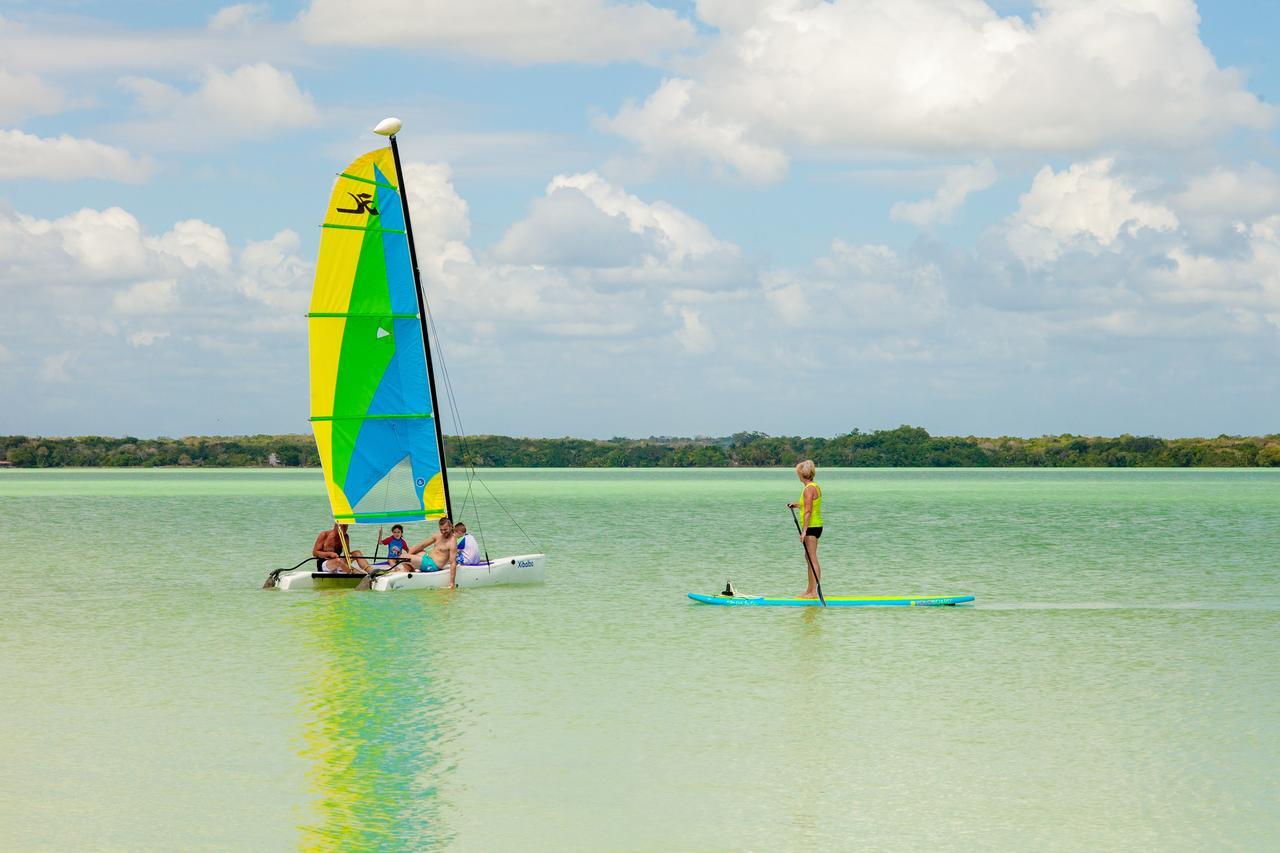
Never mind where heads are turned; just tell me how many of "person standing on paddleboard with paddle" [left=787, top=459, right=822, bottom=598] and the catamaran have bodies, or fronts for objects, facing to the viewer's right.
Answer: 1

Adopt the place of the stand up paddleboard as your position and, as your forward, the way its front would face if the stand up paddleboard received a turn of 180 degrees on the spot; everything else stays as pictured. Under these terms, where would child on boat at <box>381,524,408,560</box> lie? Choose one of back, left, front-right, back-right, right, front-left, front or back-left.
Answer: back

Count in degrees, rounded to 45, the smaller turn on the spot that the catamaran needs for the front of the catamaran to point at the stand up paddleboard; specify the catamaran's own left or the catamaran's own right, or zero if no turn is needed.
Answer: approximately 45° to the catamaran's own right

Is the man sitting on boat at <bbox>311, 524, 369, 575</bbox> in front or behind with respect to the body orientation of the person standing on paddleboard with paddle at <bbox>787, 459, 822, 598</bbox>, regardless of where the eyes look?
in front

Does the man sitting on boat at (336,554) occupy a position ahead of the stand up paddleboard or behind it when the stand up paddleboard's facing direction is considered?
ahead

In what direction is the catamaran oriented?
to the viewer's right

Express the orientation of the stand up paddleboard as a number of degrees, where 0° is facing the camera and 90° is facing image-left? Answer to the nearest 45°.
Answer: approximately 90°

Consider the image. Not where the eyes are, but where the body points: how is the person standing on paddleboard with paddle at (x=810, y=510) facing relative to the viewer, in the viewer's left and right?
facing to the left of the viewer

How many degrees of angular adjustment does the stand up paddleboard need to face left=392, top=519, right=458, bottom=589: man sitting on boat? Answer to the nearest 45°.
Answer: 0° — it already faces them
